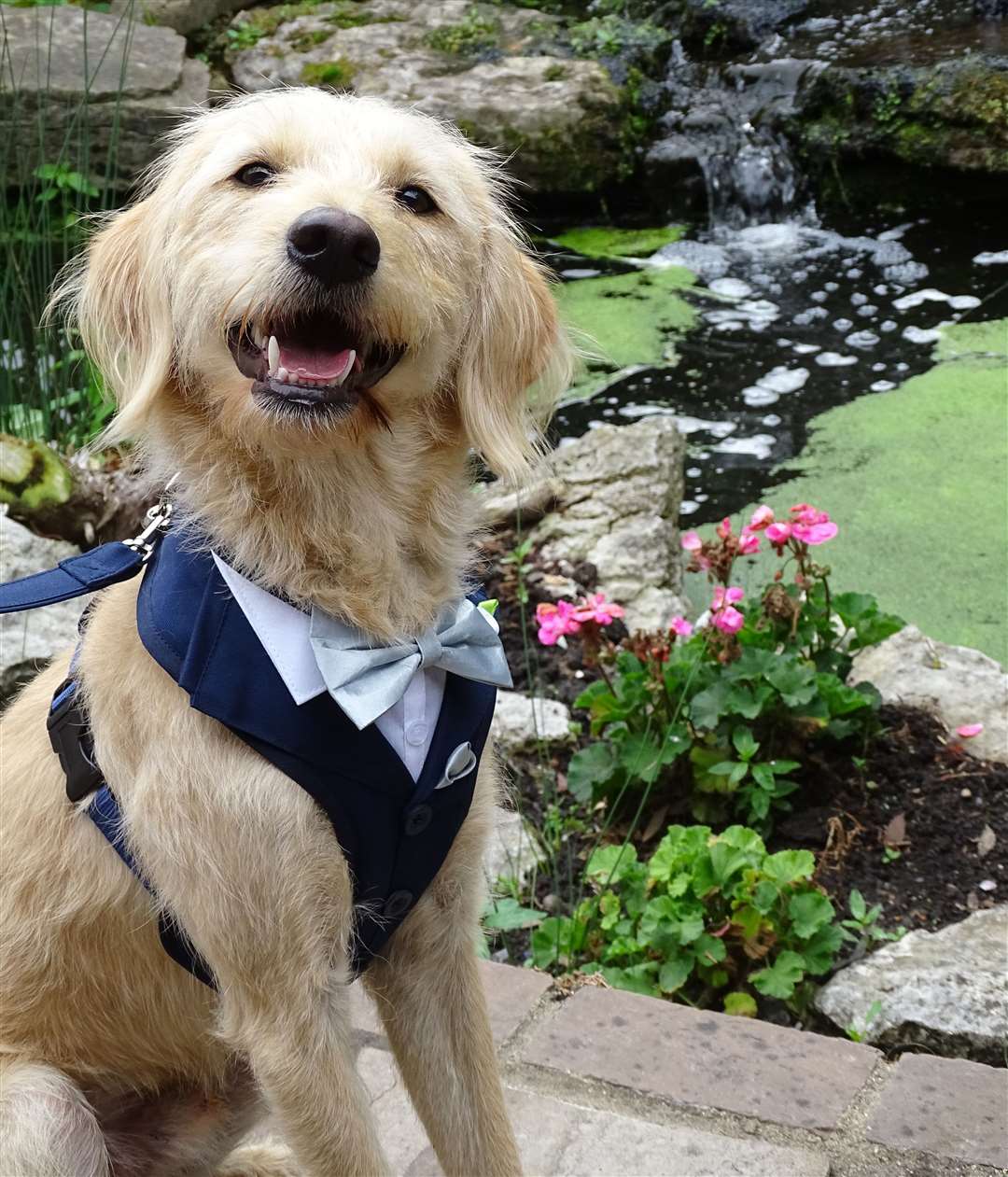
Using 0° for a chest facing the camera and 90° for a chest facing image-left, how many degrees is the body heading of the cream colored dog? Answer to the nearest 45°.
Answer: approximately 315°

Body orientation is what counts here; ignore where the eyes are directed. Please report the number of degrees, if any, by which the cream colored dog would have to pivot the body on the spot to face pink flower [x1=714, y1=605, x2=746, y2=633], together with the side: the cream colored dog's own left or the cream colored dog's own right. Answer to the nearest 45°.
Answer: approximately 90° to the cream colored dog's own left

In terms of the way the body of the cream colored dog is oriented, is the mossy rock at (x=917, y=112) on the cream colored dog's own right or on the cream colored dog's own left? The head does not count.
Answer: on the cream colored dog's own left

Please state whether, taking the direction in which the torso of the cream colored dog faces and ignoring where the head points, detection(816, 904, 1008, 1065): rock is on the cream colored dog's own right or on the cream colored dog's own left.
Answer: on the cream colored dog's own left

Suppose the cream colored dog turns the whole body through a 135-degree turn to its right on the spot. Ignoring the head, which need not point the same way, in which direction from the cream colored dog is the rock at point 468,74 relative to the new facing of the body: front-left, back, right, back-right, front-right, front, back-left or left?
right

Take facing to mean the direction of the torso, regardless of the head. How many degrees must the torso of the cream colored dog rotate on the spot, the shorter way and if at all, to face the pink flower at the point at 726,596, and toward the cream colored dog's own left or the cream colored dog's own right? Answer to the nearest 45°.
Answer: approximately 90° to the cream colored dog's own left
